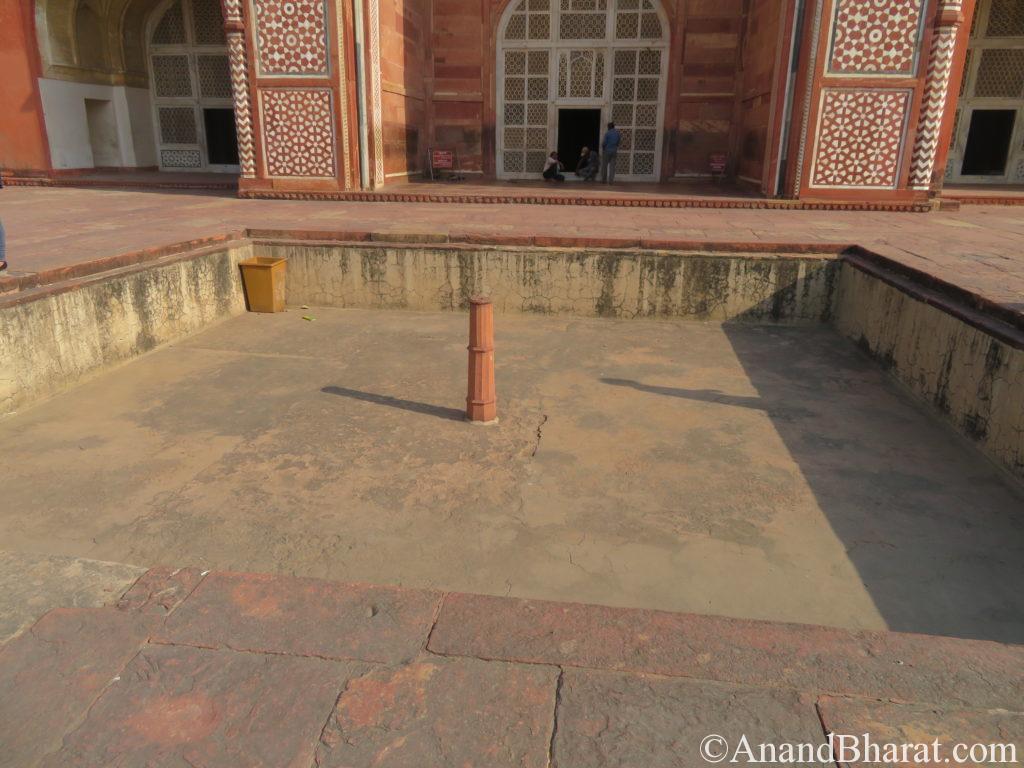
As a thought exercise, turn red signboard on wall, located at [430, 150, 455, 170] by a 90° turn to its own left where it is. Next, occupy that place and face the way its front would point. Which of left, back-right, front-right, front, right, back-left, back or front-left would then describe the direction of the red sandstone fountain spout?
right

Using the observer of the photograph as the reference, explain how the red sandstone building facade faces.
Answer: facing the viewer

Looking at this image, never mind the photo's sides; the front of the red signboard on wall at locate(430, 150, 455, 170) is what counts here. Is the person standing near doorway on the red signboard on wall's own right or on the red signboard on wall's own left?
on the red signboard on wall's own left

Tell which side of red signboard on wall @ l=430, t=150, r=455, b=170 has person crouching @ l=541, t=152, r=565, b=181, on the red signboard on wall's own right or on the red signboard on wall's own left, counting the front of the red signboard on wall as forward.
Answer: on the red signboard on wall's own left

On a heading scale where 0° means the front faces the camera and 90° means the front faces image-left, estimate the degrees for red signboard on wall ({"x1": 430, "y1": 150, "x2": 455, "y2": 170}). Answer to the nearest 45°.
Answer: approximately 0°

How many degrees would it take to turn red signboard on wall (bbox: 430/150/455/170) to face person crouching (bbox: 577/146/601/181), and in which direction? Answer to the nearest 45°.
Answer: approximately 90° to its left

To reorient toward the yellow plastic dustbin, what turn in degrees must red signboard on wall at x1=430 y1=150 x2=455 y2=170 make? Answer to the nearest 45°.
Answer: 0° — it already faces it

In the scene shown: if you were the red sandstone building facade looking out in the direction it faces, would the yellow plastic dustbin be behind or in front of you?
in front

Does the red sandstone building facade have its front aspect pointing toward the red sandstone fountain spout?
yes
